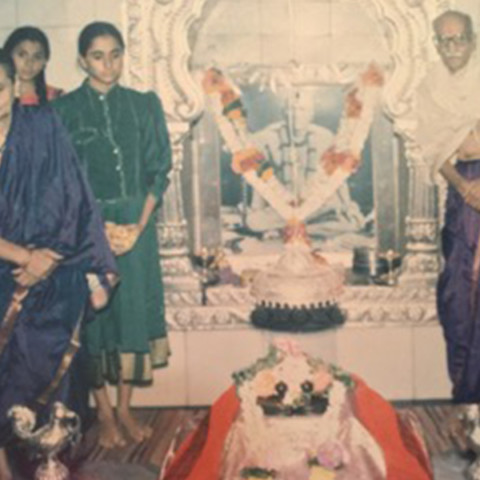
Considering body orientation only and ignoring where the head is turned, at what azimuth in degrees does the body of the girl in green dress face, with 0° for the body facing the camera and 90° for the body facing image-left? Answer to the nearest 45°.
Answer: approximately 0°

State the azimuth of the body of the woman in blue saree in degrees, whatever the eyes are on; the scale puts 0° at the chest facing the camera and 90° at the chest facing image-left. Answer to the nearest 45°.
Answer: approximately 0°
